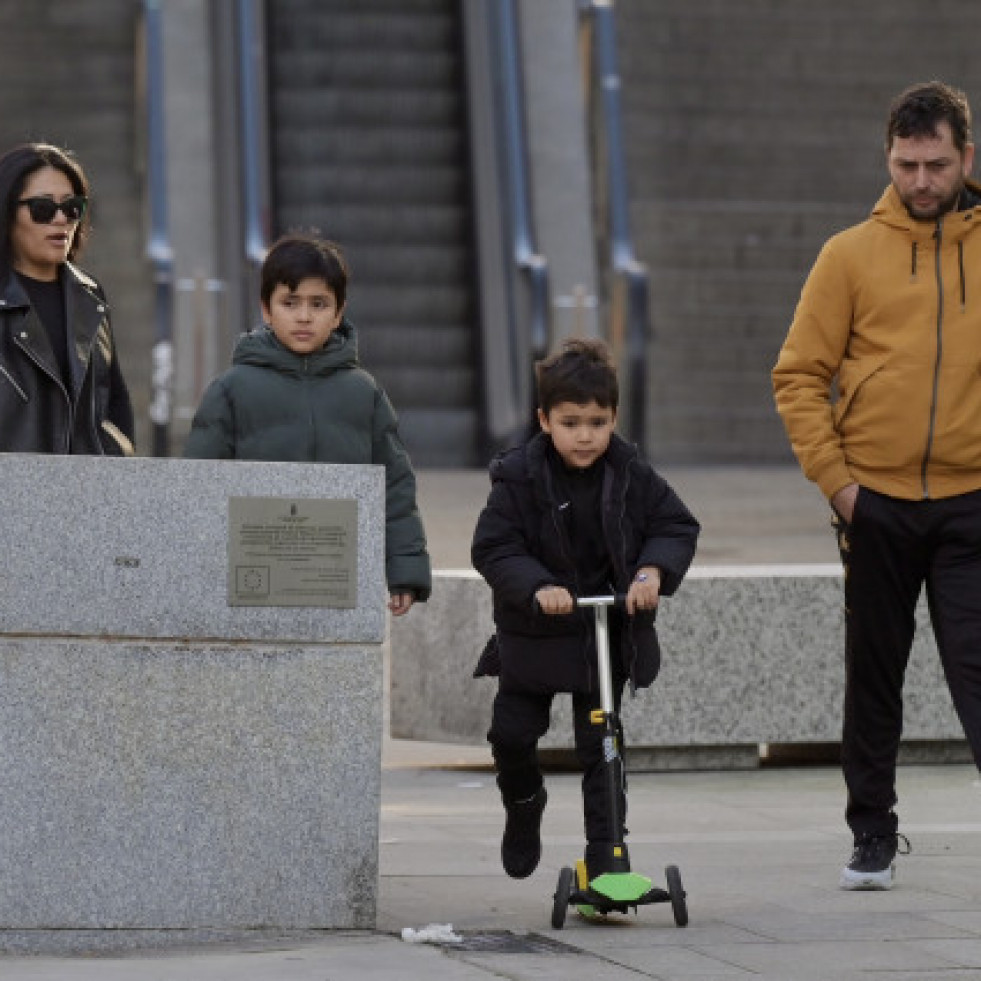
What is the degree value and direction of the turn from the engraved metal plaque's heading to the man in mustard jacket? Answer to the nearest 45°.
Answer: approximately 90° to its left

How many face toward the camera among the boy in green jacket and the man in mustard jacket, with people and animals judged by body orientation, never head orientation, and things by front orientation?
2

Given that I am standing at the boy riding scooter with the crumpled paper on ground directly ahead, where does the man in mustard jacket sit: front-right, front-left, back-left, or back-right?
back-left

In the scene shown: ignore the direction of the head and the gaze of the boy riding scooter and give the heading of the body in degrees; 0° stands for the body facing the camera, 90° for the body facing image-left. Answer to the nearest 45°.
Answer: approximately 0°

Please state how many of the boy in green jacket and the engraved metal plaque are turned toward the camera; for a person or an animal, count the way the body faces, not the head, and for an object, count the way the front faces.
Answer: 2
